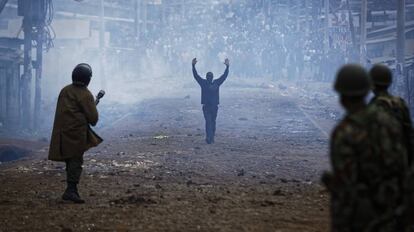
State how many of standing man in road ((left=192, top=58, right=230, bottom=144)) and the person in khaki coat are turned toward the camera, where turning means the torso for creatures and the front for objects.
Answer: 1

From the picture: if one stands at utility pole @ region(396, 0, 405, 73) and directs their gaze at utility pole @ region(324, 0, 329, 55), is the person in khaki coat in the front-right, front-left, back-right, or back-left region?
back-left

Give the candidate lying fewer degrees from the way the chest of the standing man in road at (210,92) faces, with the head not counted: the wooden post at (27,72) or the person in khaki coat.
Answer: the person in khaki coat

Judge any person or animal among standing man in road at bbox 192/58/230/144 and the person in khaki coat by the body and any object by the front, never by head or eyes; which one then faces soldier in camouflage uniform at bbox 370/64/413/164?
the standing man in road

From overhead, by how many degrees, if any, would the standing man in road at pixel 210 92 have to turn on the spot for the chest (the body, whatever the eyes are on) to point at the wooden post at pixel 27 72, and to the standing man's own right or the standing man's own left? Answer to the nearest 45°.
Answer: approximately 135° to the standing man's own right

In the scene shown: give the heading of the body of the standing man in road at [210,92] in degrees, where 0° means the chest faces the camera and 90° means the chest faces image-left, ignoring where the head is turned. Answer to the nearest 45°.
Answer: approximately 0°

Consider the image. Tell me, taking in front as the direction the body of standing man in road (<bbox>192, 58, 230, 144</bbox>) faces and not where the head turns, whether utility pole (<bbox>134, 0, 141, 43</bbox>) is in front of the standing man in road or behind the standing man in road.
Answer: behind

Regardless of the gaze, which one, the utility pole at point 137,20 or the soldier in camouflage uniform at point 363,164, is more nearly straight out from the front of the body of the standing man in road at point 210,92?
the soldier in camouflage uniform

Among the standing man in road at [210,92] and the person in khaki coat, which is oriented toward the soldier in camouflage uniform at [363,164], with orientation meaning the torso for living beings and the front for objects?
the standing man in road

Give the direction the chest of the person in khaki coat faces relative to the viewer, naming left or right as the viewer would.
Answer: facing away from the viewer and to the right of the viewer
